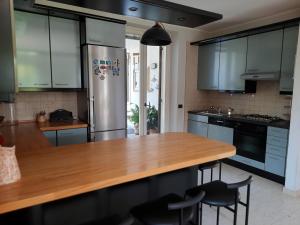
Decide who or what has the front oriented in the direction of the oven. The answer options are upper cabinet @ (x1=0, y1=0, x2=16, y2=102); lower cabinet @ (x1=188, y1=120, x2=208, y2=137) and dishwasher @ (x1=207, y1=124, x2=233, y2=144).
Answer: the upper cabinet

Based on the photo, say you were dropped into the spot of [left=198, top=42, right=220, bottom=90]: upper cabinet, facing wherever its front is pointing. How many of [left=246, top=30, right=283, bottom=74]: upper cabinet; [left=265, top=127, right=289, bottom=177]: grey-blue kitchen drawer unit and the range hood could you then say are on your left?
3

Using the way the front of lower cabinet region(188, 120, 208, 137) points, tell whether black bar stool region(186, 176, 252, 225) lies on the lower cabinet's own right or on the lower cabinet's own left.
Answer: on the lower cabinet's own left

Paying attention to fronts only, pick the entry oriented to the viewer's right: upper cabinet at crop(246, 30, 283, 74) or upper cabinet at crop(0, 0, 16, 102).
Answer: upper cabinet at crop(0, 0, 16, 102)

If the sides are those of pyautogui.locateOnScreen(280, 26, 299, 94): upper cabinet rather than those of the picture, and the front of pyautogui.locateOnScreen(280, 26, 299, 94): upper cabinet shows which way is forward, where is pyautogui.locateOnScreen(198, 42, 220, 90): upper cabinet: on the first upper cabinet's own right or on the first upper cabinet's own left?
on the first upper cabinet's own right

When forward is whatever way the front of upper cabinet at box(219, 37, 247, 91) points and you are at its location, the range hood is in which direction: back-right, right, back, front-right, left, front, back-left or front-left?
left

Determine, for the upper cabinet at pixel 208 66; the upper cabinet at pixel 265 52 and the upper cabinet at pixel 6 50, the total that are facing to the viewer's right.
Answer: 1
